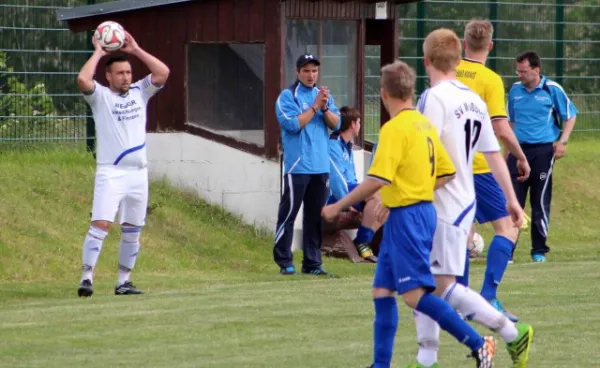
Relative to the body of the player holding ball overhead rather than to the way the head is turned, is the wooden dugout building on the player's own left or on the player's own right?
on the player's own left

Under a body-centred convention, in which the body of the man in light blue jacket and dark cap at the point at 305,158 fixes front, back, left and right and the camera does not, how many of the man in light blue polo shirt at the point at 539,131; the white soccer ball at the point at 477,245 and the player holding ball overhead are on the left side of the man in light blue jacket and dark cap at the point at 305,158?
2

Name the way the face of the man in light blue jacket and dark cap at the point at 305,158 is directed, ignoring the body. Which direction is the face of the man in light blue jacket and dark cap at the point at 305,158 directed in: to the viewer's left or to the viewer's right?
to the viewer's right

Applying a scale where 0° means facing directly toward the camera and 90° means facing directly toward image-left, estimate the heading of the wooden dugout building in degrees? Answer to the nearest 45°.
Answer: approximately 315°

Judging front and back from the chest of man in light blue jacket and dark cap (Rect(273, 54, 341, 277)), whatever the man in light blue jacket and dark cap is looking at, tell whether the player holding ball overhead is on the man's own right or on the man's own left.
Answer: on the man's own right

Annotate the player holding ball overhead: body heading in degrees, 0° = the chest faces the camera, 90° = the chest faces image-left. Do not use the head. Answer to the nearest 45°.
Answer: approximately 315°

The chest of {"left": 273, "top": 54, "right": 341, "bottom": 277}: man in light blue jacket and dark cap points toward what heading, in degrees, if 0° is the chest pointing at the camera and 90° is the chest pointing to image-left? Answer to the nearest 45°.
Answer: approximately 315°

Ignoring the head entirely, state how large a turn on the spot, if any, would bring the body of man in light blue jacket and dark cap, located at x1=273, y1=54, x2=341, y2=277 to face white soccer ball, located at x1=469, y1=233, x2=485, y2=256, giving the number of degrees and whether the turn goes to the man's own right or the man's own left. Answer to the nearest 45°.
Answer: approximately 90° to the man's own left

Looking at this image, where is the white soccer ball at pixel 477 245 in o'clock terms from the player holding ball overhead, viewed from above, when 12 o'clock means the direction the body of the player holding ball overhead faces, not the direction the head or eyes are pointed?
The white soccer ball is roughly at 9 o'clock from the player holding ball overhead.
